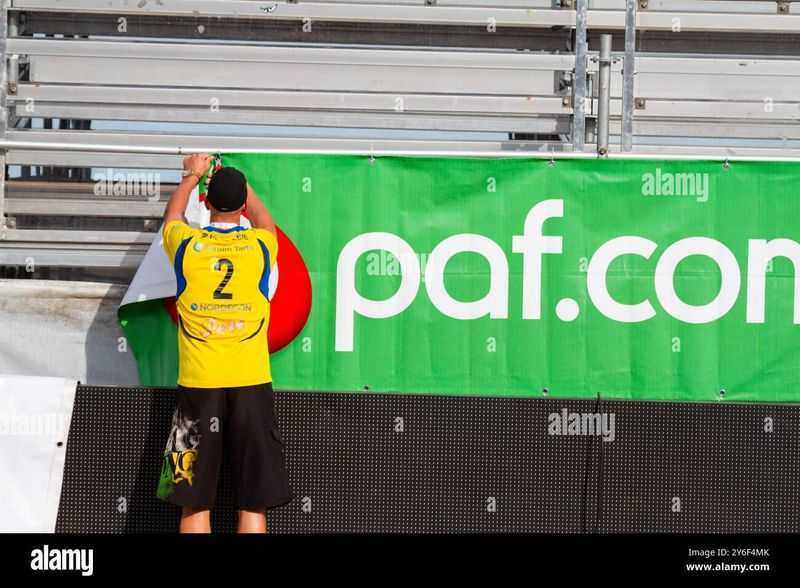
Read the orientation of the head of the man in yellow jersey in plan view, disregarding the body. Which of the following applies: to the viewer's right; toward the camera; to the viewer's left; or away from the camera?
away from the camera

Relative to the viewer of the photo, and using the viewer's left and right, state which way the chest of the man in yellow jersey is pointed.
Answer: facing away from the viewer

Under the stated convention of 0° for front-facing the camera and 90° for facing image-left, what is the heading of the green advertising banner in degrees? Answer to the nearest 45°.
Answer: approximately 0°

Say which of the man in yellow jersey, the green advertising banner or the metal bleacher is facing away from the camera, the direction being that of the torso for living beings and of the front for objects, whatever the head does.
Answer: the man in yellow jersey

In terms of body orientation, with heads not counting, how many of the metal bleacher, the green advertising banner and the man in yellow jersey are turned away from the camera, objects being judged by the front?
1
